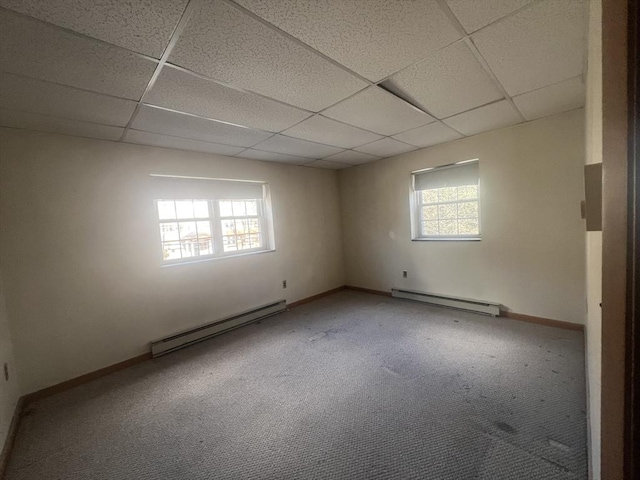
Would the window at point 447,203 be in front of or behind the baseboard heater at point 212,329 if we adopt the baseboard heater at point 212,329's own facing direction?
in front

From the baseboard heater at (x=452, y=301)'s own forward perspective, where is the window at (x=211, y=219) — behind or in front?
in front

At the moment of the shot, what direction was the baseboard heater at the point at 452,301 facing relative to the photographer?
facing the viewer and to the left of the viewer

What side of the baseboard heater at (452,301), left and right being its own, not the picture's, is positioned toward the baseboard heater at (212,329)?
front

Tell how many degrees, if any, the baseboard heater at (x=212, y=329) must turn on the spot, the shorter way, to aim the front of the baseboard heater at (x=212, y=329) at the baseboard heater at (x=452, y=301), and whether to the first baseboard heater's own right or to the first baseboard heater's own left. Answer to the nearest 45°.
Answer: approximately 45° to the first baseboard heater's own left

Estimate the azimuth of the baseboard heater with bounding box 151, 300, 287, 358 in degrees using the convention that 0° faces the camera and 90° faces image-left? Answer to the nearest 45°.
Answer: approximately 315°

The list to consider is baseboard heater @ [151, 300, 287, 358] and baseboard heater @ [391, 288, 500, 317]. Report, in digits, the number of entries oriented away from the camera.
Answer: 0
